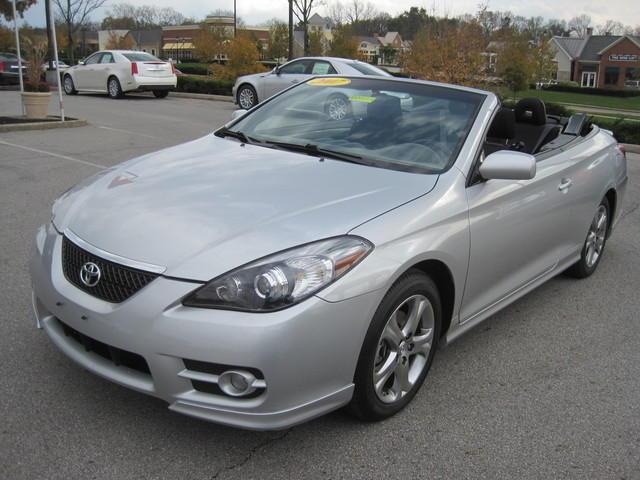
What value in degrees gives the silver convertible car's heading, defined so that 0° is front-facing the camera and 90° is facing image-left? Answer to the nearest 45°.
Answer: approximately 45°

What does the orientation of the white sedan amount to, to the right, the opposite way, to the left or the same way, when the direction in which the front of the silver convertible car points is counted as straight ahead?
to the right

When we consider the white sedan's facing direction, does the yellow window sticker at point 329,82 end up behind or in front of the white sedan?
behind

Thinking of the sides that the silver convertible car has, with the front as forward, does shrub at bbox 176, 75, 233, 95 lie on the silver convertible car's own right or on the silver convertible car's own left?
on the silver convertible car's own right

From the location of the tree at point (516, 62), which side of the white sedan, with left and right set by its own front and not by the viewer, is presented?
right

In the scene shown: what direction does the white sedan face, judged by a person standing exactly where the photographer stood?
facing away from the viewer and to the left of the viewer

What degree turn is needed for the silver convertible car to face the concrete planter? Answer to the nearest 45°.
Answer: approximately 90° to its right

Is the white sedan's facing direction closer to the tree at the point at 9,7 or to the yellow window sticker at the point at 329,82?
the tree

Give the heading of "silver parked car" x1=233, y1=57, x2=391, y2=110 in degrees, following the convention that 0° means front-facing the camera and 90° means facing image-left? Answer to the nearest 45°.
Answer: approximately 135°

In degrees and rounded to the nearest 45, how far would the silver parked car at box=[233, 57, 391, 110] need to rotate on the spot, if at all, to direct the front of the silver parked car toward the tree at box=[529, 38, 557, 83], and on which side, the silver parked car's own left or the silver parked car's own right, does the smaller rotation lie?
approximately 90° to the silver parked car's own right

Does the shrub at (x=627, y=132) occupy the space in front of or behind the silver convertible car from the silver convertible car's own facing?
behind

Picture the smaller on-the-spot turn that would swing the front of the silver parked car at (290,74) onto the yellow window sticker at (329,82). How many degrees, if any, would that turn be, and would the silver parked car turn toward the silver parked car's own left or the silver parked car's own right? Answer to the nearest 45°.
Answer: approximately 135° to the silver parked car's own left
